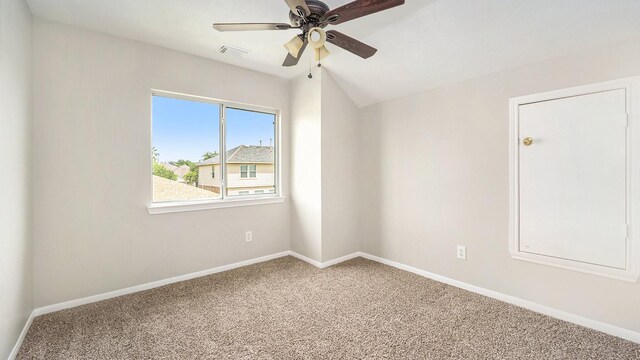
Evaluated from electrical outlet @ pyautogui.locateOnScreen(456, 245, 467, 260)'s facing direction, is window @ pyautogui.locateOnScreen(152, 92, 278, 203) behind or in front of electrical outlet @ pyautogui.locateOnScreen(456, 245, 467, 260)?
in front

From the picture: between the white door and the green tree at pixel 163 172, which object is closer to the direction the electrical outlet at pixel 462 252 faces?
the green tree

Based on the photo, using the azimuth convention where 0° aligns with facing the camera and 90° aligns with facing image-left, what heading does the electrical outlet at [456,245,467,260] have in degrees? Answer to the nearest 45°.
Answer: approximately 45°

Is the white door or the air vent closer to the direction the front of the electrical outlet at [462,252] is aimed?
the air vent

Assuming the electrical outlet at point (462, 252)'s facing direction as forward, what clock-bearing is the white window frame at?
The white window frame is roughly at 1 o'clock from the electrical outlet.
